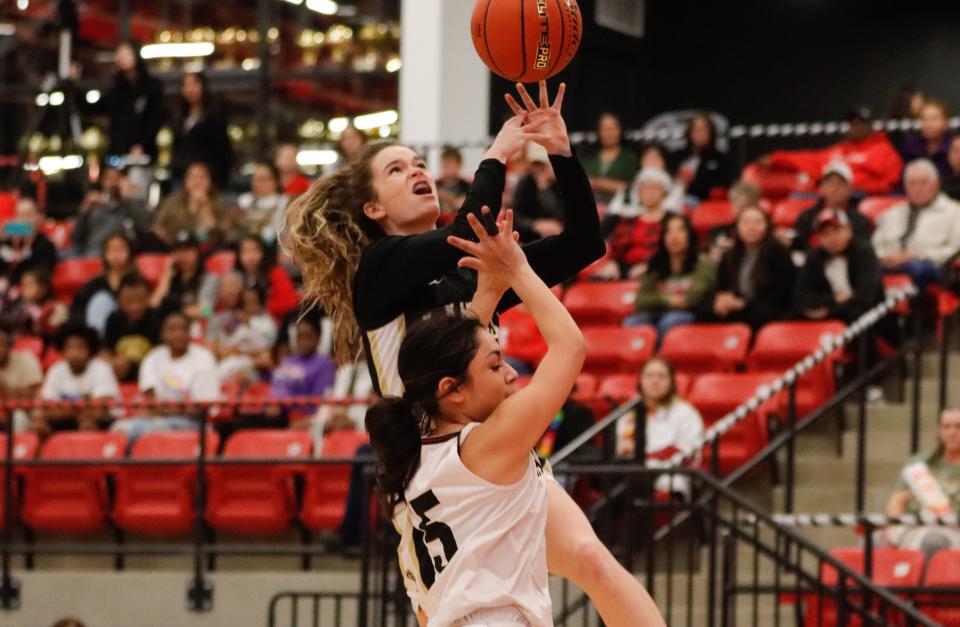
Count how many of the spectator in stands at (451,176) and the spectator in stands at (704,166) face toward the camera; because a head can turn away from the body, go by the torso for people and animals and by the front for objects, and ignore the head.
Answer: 2

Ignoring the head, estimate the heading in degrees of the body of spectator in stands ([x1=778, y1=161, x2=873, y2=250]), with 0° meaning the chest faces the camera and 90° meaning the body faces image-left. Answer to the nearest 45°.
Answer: approximately 0°

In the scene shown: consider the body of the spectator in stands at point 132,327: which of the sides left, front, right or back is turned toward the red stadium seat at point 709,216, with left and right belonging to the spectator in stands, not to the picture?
left

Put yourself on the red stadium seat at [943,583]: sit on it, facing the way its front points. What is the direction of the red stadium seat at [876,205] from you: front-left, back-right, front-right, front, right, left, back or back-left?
back

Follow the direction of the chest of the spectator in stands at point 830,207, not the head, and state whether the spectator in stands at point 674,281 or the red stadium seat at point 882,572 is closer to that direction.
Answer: the red stadium seat

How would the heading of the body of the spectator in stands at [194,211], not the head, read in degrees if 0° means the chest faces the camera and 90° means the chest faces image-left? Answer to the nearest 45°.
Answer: approximately 0°
